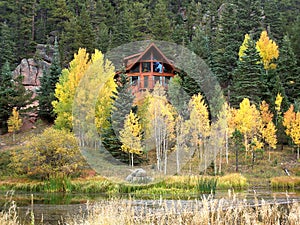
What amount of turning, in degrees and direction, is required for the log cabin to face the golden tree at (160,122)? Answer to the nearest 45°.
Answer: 0° — it already faces it

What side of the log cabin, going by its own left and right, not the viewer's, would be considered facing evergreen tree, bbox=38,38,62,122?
right

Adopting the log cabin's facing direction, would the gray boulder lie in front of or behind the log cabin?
in front

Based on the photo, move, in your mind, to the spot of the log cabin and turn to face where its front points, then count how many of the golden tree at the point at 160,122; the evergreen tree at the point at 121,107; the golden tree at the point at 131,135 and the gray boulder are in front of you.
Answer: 4

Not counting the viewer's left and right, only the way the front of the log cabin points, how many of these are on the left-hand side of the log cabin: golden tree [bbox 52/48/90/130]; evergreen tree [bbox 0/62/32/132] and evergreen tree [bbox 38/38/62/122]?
0

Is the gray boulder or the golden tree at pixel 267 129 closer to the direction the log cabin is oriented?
the gray boulder

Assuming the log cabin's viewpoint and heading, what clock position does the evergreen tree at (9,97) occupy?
The evergreen tree is roughly at 3 o'clock from the log cabin.

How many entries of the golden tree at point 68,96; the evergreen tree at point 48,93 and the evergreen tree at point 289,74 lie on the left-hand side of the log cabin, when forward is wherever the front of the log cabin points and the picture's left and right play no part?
1

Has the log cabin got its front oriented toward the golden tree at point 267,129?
no

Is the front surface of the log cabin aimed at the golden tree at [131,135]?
yes

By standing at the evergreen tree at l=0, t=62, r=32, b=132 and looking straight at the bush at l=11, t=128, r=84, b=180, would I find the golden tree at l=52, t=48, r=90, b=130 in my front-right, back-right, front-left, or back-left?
front-left

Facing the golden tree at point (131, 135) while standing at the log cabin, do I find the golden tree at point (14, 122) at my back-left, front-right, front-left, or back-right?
front-right

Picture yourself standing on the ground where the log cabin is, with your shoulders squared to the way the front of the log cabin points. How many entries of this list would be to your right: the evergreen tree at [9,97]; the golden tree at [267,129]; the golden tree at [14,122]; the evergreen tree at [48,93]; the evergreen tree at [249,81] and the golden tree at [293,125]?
3

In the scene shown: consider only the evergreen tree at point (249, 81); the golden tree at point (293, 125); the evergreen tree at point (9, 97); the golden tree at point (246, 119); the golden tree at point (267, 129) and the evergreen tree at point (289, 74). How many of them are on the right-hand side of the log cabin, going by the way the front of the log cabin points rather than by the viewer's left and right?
1

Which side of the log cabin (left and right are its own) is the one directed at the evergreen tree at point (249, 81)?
left

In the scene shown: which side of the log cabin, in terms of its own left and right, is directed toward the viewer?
front

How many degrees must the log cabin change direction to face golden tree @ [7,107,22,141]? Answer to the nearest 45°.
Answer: approximately 90° to its right
